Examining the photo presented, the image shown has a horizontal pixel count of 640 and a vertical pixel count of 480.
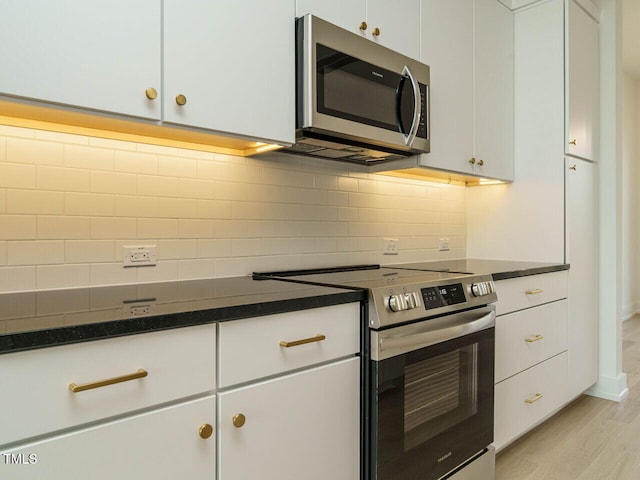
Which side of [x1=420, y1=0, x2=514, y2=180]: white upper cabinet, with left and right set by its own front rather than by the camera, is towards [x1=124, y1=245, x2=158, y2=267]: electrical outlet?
right

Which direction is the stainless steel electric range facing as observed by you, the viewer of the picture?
facing the viewer and to the right of the viewer

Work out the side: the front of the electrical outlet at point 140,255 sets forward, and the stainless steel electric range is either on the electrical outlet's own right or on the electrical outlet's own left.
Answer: on the electrical outlet's own left

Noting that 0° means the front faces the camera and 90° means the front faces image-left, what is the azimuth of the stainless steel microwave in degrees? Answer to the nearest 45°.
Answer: approximately 315°

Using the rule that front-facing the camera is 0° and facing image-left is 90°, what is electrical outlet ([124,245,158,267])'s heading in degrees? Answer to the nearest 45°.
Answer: approximately 0°

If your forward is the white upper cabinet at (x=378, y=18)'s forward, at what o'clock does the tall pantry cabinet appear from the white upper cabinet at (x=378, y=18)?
The tall pantry cabinet is roughly at 9 o'clock from the white upper cabinet.

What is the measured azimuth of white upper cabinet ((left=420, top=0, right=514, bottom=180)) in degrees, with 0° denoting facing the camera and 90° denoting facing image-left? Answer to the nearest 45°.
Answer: approximately 315°

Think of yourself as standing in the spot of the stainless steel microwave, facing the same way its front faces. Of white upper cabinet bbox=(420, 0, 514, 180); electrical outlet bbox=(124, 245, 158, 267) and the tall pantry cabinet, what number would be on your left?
2

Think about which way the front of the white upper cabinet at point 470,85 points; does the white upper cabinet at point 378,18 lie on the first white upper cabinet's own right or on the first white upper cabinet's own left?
on the first white upper cabinet's own right
